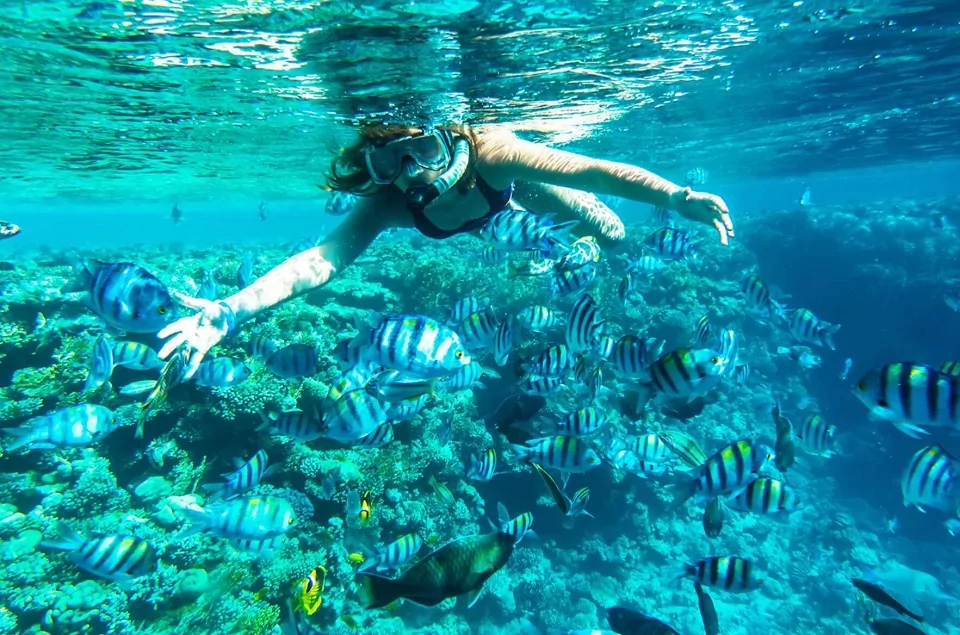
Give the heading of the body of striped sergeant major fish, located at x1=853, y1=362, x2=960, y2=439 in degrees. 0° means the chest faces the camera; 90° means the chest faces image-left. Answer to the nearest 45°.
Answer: approximately 90°

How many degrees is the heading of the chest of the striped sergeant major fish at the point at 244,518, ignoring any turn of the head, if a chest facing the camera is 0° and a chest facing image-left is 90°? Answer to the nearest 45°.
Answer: approximately 270°

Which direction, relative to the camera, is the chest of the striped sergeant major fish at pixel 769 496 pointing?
to the viewer's right

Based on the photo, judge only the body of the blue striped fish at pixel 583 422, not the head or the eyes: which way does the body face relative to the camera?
to the viewer's right

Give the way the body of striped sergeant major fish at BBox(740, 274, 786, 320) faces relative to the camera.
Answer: to the viewer's left
